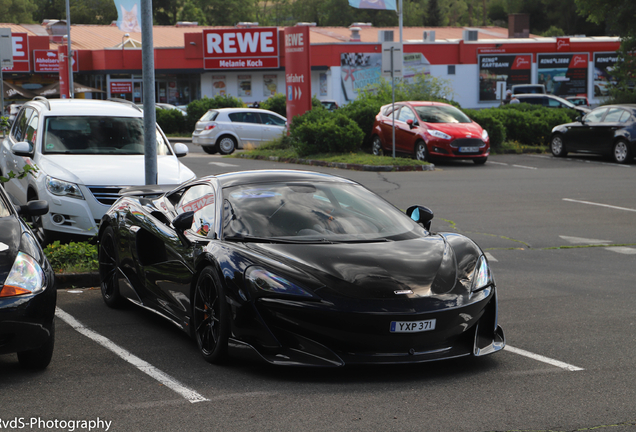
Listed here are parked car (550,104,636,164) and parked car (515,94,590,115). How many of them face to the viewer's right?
1

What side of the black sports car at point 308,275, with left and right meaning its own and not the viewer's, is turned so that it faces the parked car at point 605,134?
left

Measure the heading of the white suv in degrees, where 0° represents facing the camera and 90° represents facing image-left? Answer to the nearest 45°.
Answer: approximately 315°

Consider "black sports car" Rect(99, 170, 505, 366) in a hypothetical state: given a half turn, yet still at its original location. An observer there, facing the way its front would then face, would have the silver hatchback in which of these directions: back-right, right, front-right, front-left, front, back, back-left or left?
front-right

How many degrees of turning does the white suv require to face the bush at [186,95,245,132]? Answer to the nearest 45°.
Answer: approximately 135° to its left

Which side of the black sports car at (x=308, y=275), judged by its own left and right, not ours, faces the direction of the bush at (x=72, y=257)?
back
